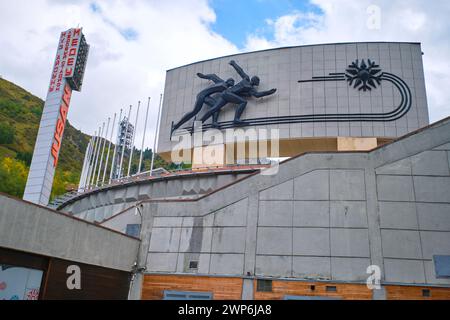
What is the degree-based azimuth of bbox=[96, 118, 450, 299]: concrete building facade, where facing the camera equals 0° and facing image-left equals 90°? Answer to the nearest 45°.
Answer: approximately 0°

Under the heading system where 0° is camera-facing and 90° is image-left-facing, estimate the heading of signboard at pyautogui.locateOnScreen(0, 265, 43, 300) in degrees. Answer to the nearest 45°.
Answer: approximately 0°

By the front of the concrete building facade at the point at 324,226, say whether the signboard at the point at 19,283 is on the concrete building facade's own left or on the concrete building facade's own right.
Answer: on the concrete building facade's own right

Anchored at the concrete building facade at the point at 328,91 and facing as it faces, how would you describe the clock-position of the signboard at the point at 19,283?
The signboard is roughly at 1 o'clock from the concrete building facade.

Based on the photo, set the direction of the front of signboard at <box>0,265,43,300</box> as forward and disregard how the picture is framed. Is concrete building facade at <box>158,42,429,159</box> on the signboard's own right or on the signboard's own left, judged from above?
on the signboard's own left

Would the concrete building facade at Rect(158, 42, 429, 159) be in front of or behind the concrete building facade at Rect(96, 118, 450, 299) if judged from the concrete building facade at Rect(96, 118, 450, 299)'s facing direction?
behind

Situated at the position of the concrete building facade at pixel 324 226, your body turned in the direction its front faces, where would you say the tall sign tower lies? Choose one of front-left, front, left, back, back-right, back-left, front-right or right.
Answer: back-right

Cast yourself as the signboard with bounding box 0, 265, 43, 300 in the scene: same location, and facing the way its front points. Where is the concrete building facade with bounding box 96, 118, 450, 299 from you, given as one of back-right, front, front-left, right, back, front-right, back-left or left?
left

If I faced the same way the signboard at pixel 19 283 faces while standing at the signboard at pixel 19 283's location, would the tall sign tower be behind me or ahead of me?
behind

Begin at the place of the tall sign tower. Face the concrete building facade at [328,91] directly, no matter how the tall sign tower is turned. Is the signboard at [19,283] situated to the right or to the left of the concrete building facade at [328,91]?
right

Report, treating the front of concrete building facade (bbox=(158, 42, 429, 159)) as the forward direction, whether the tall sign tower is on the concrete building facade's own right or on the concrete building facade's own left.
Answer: on the concrete building facade's own right
